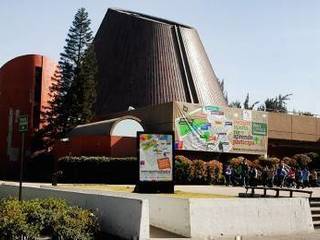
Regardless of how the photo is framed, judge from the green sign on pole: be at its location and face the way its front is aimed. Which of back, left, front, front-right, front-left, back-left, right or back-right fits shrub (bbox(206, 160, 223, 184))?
back-left

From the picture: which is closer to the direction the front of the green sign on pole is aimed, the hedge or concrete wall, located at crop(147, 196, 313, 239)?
the concrete wall

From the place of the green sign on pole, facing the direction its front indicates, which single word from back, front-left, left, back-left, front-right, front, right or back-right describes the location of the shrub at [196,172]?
back-left

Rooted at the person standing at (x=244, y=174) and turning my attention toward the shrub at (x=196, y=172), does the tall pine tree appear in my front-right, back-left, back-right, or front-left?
front-right

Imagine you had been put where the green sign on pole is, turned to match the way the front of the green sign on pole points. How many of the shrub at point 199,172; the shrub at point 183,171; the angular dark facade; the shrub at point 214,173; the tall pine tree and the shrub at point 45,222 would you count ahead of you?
1

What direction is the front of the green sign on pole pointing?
toward the camera

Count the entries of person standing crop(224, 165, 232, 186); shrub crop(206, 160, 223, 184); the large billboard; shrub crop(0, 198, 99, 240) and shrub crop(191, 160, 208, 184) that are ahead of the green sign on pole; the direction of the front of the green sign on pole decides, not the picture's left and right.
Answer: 1

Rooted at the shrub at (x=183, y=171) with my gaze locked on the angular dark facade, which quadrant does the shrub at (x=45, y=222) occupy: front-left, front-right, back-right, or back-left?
back-left

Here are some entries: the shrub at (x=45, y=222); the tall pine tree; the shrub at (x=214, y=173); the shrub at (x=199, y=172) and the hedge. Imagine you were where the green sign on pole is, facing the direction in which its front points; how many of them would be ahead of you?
1

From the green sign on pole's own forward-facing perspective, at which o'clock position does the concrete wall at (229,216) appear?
The concrete wall is roughly at 10 o'clock from the green sign on pole.

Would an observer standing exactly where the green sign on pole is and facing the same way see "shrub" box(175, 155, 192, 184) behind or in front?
behind

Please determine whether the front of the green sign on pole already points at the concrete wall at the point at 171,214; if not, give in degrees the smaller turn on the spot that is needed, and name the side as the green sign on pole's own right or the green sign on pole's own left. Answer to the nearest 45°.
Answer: approximately 45° to the green sign on pole's own left

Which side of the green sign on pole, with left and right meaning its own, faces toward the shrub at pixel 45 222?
front
